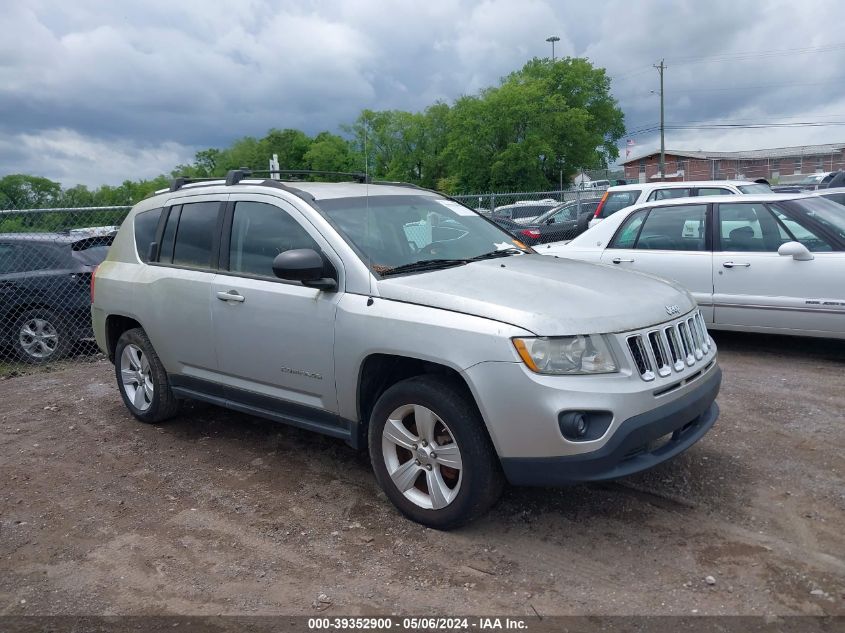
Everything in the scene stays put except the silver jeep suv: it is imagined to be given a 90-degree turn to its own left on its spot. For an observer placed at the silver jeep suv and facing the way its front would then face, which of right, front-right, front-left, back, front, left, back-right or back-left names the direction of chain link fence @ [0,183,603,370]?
left

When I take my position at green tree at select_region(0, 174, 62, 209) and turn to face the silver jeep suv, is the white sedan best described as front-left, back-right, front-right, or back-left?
front-left

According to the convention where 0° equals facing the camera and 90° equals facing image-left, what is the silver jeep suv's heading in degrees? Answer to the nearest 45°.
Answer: approximately 315°

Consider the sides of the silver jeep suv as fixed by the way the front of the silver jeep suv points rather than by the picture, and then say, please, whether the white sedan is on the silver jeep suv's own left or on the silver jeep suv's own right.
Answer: on the silver jeep suv's own left

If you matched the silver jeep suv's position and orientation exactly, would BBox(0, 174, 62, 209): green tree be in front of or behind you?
behind

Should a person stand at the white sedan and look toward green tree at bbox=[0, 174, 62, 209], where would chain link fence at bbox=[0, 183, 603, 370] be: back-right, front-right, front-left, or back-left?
front-left
